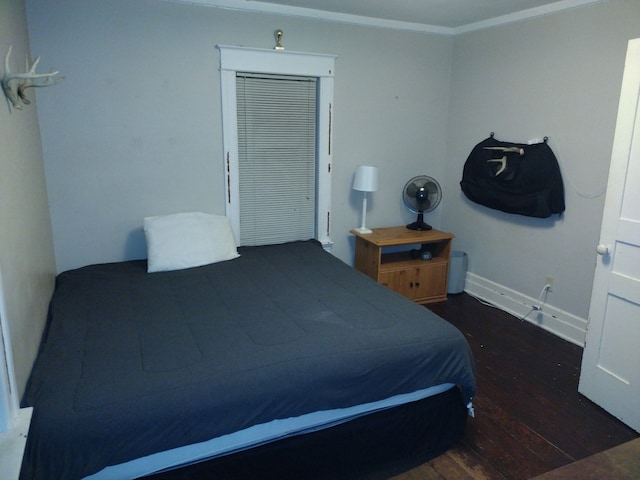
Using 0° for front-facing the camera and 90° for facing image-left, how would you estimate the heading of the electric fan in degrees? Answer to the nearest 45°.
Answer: approximately 0°

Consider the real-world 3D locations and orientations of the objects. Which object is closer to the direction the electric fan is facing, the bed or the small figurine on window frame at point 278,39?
the bed

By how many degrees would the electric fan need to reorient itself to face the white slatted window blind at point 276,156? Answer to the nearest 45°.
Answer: approximately 45° to its right

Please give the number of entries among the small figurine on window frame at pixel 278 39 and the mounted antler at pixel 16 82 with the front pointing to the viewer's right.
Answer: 1

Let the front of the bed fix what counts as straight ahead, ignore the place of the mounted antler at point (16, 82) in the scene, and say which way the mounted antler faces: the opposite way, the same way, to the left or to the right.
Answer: to the left

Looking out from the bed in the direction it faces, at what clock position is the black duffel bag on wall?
The black duffel bag on wall is roughly at 8 o'clock from the bed.

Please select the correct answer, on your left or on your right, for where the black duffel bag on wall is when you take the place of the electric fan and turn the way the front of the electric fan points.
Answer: on your left

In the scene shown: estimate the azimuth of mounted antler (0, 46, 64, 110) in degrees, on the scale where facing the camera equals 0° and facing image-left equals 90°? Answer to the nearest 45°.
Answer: approximately 270°

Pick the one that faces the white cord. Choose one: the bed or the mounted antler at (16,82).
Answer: the mounted antler

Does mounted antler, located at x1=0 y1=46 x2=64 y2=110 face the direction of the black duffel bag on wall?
yes

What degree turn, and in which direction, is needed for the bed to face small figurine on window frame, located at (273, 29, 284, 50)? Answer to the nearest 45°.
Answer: approximately 180°

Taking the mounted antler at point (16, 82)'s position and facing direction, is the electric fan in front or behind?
in front

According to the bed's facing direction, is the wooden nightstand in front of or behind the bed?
behind

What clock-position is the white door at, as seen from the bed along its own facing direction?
The white door is roughly at 9 o'clock from the bed.
